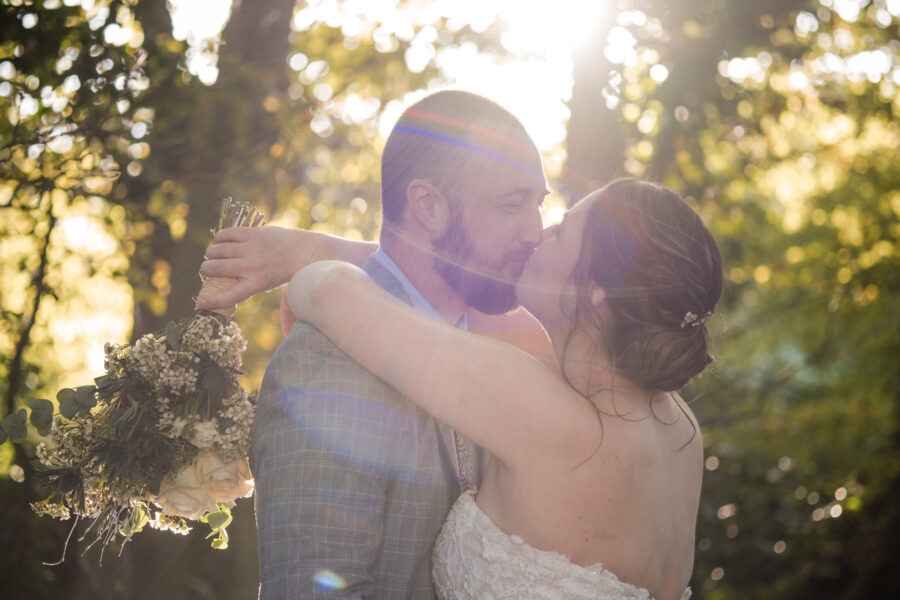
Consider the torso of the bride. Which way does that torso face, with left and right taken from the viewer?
facing away from the viewer and to the left of the viewer

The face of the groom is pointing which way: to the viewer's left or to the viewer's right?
to the viewer's right

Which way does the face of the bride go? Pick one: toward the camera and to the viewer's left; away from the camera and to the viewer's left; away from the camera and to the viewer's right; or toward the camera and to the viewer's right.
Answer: away from the camera and to the viewer's left
